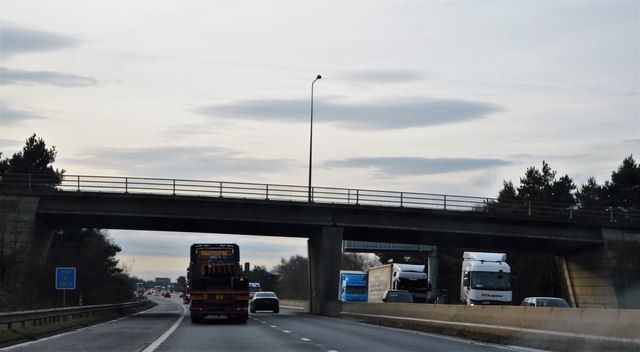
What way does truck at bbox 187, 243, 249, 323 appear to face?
away from the camera

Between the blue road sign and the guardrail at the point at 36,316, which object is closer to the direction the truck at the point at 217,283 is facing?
the blue road sign

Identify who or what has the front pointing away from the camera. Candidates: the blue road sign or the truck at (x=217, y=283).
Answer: the truck

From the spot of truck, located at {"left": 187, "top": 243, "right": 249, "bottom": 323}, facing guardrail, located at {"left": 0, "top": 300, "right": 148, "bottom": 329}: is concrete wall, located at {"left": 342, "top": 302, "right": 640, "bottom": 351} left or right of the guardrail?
left

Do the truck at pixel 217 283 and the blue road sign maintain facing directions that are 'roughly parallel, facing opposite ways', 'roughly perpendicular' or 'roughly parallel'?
roughly parallel, facing opposite ways

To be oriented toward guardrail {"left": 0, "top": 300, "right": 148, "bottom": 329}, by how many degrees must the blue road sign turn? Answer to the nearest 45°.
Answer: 0° — it already faces it

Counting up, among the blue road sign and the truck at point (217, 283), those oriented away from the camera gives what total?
1

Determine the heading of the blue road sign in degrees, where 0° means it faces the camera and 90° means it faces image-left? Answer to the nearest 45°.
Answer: approximately 0°

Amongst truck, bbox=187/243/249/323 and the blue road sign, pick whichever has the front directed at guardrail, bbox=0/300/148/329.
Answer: the blue road sign

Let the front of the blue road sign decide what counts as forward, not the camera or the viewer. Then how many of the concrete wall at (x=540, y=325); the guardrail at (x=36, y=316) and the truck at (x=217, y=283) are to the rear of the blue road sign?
0

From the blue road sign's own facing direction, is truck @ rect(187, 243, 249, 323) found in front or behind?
in front

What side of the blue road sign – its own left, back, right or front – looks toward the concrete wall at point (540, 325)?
left
